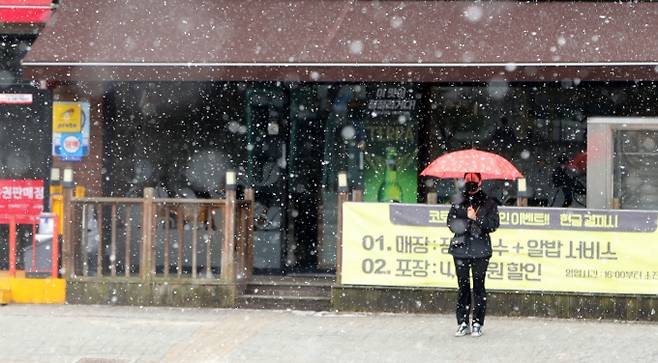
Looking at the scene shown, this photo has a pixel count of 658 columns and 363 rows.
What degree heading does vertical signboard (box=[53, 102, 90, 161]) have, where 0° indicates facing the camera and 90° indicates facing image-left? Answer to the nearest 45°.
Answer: approximately 0°

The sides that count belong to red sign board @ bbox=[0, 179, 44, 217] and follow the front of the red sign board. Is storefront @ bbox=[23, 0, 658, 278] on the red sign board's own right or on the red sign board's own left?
on the red sign board's own left

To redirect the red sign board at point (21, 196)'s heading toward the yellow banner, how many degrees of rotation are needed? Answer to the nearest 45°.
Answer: approximately 45° to its left

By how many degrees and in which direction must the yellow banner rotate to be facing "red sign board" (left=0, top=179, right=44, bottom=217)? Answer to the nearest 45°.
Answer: approximately 90° to its right
